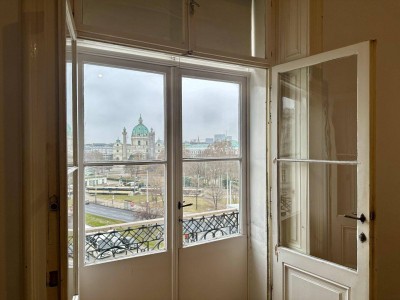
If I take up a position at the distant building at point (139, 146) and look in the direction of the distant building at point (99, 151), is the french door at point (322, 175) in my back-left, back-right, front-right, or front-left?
back-left

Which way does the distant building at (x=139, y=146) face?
toward the camera

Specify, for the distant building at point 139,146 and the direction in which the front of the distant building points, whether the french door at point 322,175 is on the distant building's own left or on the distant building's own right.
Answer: on the distant building's own left
